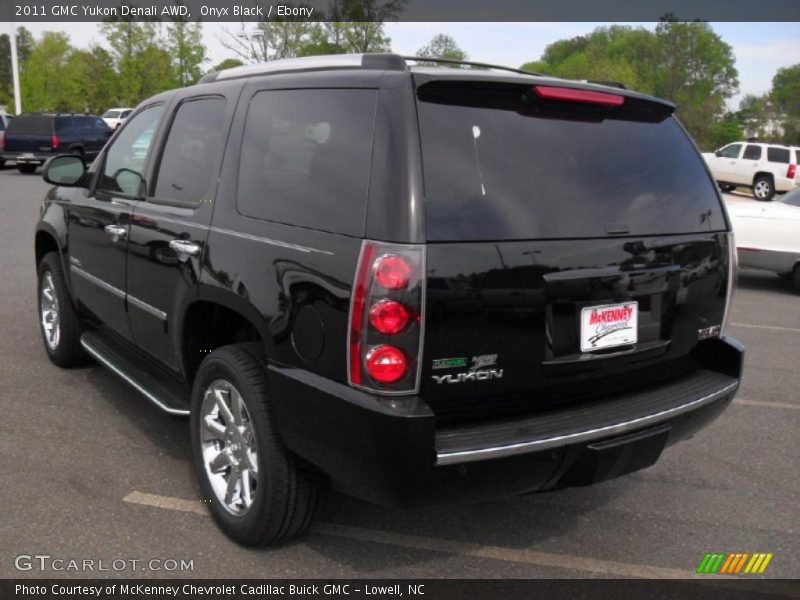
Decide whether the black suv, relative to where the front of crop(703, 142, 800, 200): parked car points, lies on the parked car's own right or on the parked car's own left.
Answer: on the parked car's own left

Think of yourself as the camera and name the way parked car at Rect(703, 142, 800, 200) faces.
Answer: facing away from the viewer and to the left of the viewer

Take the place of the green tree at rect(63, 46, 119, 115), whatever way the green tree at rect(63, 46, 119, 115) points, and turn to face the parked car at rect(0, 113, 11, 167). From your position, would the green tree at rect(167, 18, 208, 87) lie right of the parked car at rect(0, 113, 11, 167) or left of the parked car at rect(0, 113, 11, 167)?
left

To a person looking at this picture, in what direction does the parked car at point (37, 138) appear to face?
facing away from the viewer and to the right of the viewer

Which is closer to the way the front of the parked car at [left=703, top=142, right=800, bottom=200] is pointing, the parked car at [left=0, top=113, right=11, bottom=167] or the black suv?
the parked car

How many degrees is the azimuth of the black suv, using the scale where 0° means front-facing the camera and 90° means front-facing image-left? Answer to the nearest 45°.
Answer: approximately 135°

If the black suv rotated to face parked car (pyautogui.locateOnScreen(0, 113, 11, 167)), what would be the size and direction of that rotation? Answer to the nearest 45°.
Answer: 0° — it already faces it

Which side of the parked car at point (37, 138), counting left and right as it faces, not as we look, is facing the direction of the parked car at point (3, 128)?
left

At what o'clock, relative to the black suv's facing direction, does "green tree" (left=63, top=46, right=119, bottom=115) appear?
The green tree is roughly at 1 o'clock from the black suv.

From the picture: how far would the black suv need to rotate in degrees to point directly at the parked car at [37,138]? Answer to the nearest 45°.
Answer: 0° — it already faces it
